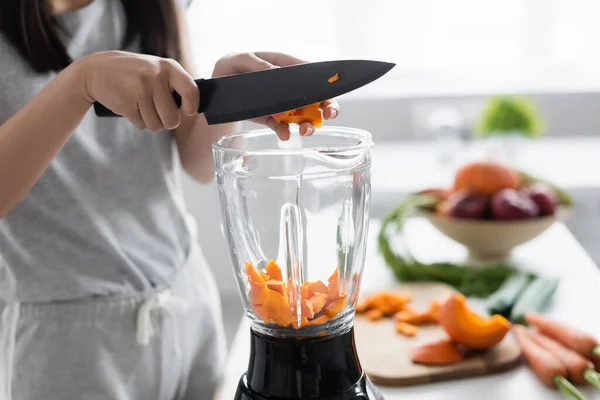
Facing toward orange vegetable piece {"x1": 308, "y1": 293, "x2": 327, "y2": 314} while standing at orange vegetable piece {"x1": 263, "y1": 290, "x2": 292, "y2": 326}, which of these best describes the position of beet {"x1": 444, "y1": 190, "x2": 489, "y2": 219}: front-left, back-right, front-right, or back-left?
front-left

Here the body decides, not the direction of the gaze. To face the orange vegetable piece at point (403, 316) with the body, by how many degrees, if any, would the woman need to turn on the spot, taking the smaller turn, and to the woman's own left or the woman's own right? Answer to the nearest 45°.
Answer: approximately 45° to the woman's own left

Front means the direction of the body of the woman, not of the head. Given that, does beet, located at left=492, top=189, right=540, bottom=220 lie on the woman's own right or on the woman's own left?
on the woman's own left

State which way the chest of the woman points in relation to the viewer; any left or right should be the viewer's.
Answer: facing the viewer and to the right of the viewer

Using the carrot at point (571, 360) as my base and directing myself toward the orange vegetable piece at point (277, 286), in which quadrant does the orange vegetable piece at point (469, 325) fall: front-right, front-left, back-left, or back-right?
front-right

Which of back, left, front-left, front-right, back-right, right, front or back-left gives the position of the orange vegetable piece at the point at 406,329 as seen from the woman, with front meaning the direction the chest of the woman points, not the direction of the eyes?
front-left

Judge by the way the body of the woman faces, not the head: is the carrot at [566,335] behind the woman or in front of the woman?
in front

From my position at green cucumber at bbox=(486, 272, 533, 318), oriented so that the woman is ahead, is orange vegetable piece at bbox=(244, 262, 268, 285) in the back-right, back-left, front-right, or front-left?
front-left

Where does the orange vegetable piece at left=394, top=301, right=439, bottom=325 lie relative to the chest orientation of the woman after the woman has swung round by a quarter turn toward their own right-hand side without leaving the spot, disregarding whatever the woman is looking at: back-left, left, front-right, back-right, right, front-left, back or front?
back-left

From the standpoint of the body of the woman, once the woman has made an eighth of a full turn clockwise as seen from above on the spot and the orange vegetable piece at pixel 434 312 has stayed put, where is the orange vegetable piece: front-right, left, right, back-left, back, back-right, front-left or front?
left

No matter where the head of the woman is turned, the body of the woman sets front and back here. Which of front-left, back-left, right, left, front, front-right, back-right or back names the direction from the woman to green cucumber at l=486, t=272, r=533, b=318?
front-left

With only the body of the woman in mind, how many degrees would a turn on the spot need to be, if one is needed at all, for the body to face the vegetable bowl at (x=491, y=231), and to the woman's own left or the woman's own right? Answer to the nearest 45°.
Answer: approximately 45° to the woman's own left
